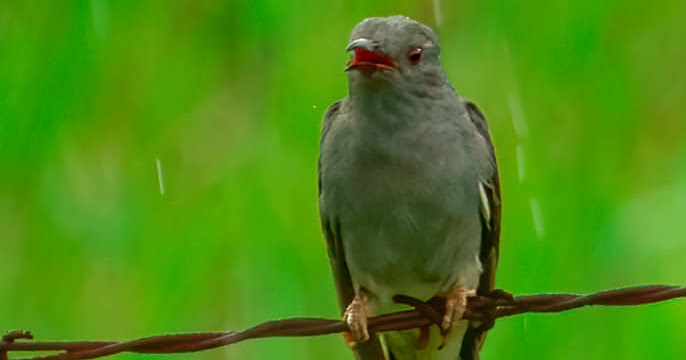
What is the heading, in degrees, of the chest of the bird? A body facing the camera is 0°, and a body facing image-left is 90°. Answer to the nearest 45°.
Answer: approximately 0°

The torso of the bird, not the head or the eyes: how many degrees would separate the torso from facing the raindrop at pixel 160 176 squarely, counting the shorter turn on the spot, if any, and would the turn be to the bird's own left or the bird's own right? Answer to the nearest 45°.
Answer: approximately 135° to the bird's own right
